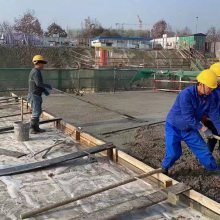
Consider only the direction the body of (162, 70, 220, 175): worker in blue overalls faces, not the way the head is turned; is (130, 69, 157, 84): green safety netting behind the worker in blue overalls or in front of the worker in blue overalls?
behind

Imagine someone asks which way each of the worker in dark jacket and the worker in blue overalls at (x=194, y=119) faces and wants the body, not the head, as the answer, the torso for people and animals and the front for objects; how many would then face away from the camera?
0

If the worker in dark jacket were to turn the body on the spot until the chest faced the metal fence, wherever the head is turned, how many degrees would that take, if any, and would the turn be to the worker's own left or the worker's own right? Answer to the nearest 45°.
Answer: approximately 90° to the worker's own left

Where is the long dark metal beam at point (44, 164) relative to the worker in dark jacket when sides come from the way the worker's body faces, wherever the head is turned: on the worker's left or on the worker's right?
on the worker's right

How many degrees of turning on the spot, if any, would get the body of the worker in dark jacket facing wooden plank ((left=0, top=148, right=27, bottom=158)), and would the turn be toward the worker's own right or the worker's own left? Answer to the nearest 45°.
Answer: approximately 90° to the worker's own right

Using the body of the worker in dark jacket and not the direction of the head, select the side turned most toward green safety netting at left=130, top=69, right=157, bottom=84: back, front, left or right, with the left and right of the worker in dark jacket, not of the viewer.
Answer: left

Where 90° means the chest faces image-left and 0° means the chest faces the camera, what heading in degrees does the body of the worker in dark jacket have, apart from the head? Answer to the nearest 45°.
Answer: approximately 270°

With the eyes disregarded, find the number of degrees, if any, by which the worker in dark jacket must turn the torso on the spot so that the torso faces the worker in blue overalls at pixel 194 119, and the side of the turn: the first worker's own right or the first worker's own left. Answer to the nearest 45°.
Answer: approximately 45° to the first worker's own right

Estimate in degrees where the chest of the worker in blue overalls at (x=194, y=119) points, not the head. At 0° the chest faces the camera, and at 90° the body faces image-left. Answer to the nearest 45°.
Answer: approximately 315°
